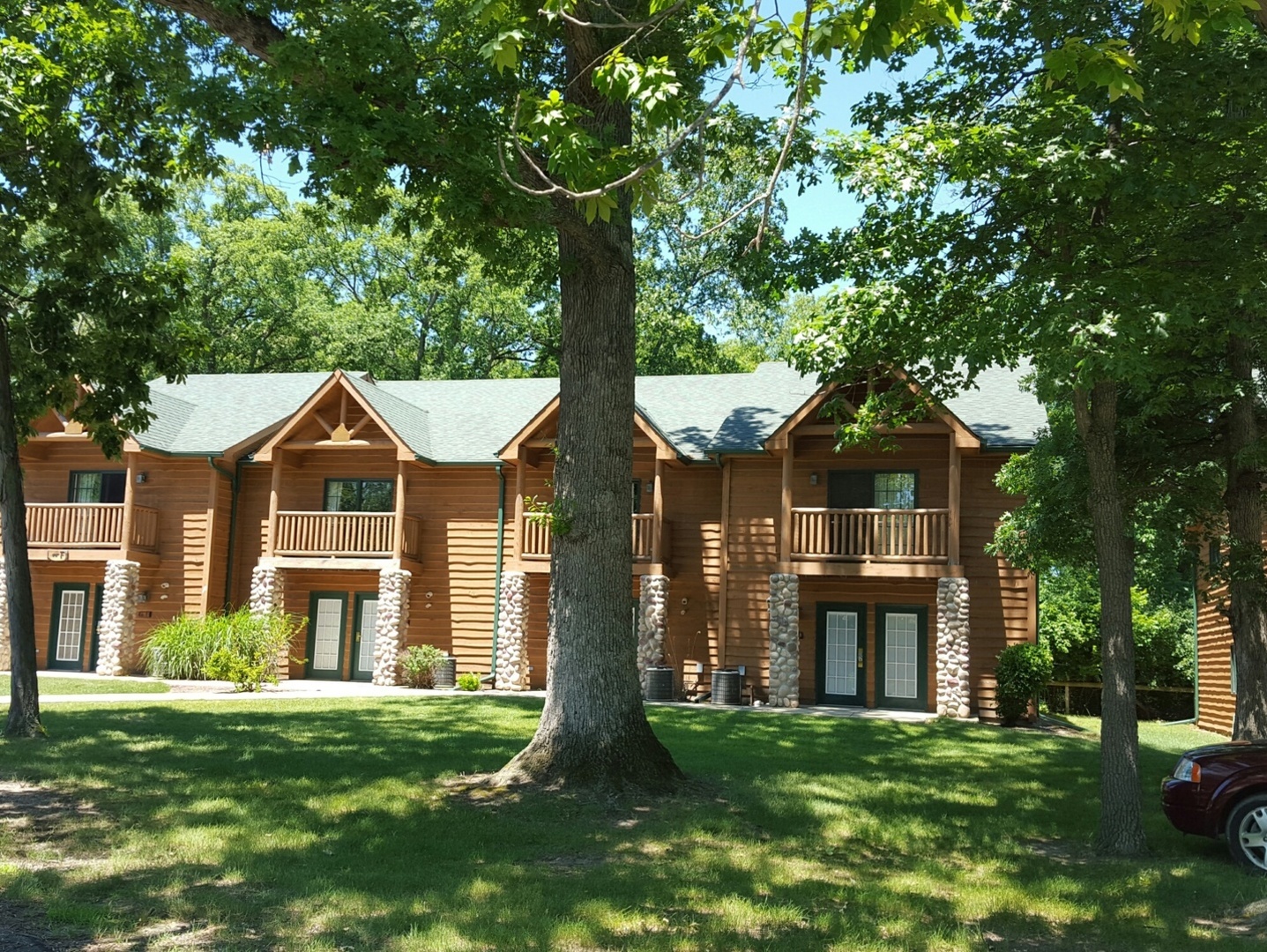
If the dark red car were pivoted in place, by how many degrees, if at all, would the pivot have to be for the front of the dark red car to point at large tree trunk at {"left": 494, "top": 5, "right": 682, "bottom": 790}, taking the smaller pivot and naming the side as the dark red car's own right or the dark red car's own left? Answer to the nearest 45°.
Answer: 0° — it already faces it

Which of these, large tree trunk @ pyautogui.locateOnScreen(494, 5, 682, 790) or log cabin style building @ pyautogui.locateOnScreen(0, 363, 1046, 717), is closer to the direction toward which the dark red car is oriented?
the large tree trunk

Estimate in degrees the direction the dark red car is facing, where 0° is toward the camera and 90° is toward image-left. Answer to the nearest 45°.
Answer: approximately 90°

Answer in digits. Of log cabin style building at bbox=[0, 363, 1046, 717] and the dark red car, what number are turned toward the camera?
1

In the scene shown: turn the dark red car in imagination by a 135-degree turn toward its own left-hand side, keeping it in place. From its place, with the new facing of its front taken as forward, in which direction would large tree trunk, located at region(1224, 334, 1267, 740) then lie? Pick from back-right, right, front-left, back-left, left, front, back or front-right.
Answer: back-left

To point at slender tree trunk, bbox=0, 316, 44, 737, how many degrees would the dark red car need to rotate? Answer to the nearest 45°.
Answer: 0° — it already faces it

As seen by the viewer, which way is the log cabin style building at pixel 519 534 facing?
toward the camera

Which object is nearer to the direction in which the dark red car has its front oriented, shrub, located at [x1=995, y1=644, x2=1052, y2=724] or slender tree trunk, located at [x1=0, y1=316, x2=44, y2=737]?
the slender tree trunk

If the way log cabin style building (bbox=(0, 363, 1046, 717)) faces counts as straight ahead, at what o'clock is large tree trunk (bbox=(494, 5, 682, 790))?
The large tree trunk is roughly at 12 o'clock from the log cabin style building.

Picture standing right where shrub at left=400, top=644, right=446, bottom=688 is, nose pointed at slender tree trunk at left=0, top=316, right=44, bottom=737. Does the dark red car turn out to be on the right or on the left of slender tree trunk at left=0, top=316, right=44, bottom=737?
left

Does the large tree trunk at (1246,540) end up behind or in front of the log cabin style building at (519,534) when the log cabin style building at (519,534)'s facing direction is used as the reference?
in front

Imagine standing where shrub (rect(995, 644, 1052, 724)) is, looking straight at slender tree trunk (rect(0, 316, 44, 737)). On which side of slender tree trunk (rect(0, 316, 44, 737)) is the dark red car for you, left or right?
left

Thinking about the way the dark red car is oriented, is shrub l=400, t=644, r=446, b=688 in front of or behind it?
in front
